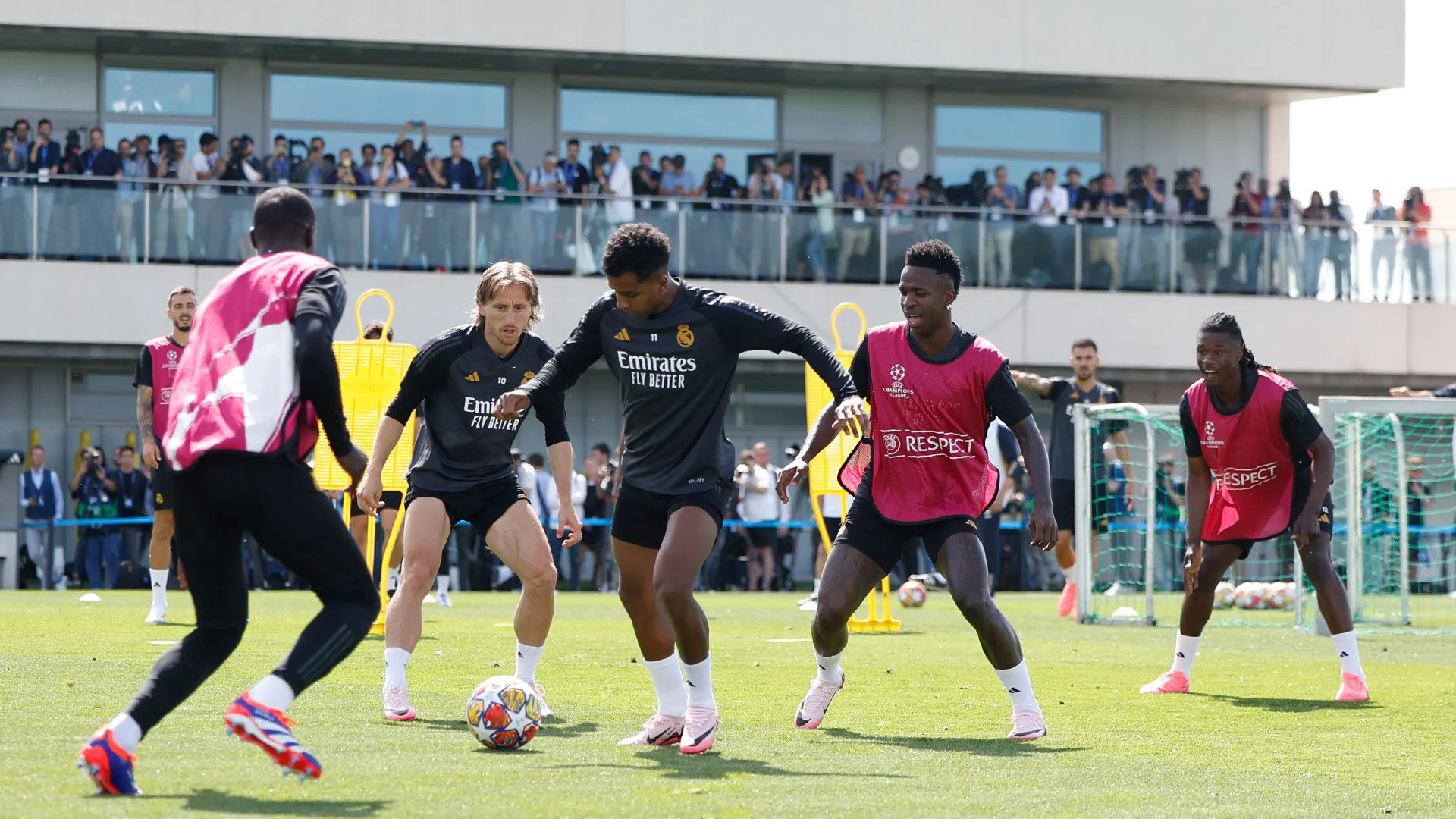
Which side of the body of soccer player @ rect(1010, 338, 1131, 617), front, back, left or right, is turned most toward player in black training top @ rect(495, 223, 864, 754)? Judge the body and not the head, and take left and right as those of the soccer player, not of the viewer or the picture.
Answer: front

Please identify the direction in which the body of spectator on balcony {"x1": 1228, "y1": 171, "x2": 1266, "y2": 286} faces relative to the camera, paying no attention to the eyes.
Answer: toward the camera

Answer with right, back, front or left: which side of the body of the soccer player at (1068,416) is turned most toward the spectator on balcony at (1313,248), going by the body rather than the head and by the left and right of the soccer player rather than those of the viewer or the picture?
back

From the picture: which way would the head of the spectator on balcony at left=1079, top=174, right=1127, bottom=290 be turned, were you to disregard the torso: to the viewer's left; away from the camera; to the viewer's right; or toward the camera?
toward the camera

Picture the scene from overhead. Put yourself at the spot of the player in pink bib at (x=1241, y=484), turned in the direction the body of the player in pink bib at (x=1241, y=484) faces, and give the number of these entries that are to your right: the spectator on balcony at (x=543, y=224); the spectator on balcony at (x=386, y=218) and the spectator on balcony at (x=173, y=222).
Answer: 3

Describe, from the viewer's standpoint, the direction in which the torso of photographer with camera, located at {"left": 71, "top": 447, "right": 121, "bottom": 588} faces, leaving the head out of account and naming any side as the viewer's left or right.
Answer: facing the viewer

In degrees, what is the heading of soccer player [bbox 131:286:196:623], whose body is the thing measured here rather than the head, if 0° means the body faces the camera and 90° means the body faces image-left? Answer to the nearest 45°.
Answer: approximately 0°

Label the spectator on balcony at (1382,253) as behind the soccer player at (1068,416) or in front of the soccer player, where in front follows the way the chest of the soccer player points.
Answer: behind

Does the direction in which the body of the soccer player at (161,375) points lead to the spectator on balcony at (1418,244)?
no

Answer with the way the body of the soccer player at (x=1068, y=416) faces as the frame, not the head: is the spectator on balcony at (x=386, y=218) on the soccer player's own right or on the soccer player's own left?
on the soccer player's own right

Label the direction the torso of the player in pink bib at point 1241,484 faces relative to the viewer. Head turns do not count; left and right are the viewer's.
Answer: facing the viewer and to the left of the viewer

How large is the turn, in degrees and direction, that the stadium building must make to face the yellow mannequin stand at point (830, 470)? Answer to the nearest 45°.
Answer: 0° — it already faces it

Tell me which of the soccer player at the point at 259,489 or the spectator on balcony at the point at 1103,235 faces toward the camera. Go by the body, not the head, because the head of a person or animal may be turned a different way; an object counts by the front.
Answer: the spectator on balcony

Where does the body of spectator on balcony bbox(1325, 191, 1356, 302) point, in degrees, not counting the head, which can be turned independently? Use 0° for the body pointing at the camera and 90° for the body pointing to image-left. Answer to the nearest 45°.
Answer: approximately 45°

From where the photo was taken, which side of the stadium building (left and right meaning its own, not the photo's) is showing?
front

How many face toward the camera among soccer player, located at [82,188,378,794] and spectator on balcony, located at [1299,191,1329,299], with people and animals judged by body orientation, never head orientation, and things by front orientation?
1

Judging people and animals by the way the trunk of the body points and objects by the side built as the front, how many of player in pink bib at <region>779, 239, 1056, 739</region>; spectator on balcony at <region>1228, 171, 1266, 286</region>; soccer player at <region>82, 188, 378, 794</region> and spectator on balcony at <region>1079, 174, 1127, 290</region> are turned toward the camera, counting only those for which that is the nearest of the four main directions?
3

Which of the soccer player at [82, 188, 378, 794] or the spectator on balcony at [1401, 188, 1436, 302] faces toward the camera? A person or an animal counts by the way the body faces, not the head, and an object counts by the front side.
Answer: the spectator on balcony

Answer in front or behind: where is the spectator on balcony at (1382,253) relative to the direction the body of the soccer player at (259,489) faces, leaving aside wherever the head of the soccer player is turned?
in front

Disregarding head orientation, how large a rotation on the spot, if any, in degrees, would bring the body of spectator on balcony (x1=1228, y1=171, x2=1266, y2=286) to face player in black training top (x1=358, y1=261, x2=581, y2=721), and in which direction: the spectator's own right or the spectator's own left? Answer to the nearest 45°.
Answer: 0° — they already face them

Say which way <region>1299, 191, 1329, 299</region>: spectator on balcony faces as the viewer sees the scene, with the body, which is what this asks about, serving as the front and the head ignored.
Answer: toward the camera
